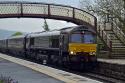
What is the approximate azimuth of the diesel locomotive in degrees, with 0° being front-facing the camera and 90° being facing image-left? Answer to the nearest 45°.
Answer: approximately 315°

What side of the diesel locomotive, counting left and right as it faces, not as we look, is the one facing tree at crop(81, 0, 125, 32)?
left
